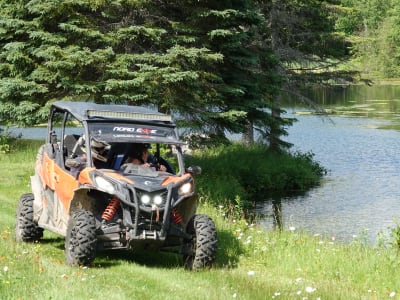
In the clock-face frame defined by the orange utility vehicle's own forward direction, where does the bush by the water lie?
The bush by the water is roughly at 8 o'clock from the orange utility vehicle.

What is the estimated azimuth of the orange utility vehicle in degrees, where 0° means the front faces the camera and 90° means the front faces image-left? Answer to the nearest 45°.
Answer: approximately 315°
